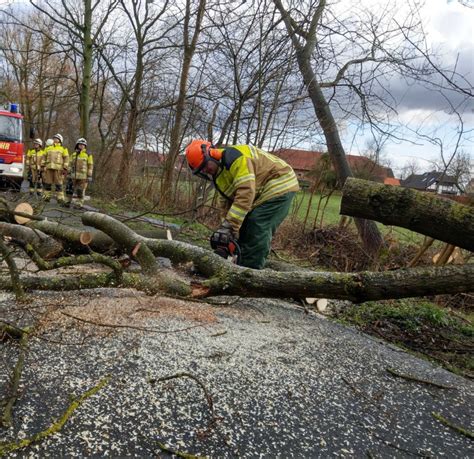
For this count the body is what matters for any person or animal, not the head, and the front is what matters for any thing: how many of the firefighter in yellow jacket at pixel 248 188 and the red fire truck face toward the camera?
1

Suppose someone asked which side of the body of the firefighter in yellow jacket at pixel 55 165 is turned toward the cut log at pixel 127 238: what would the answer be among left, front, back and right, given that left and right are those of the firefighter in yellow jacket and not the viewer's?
front

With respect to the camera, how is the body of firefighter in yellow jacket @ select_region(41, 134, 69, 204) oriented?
toward the camera

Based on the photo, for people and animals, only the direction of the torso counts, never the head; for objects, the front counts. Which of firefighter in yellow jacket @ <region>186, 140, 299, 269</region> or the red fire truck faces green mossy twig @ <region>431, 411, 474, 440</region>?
the red fire truck

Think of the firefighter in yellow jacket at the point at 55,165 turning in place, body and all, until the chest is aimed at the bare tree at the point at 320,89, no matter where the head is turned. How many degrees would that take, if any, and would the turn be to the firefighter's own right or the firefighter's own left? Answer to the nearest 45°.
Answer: approximately 45° to the firefighter's own left

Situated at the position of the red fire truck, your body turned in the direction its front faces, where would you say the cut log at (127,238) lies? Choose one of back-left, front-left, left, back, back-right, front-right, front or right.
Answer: front

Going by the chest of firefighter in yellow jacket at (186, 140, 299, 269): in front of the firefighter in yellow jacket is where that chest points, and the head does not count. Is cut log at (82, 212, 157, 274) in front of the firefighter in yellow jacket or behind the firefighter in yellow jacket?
in front

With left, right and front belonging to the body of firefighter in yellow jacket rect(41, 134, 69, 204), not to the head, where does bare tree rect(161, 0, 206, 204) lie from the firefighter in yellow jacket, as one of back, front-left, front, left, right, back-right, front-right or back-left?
left

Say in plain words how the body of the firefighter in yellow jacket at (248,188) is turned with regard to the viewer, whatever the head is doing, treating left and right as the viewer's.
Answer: facing to the left of the viewer

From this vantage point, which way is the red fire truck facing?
toward the camera

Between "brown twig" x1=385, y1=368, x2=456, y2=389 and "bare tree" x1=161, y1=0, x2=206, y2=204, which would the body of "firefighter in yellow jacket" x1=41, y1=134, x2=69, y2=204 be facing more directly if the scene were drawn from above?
the brown twig

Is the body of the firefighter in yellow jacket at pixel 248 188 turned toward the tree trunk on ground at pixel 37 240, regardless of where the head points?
yes
